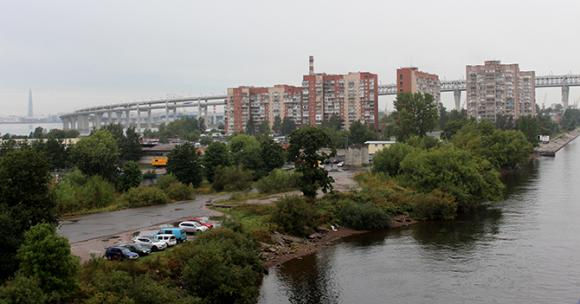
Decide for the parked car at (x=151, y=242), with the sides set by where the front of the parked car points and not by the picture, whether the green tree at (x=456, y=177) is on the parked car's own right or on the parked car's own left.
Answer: on the parked car's own left

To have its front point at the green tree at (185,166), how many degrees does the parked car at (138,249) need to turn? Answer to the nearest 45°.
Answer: approximately 135° to its left

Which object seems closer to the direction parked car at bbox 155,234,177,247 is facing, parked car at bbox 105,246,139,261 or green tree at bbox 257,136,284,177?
the parked car

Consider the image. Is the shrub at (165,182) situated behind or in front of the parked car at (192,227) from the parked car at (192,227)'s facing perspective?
behind

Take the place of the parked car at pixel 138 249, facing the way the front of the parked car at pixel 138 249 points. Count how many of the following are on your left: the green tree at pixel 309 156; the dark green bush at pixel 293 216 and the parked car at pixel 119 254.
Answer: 2

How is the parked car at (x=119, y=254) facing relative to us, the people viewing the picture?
facing the viewer and to the right of the viewer

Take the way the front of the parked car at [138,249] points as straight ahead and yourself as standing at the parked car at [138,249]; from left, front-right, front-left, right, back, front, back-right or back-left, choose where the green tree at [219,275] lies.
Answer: front

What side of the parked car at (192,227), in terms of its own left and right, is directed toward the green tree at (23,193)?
right

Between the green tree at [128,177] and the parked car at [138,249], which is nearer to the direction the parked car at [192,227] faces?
the parked car

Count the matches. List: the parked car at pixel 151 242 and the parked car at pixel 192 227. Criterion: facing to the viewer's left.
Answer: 0

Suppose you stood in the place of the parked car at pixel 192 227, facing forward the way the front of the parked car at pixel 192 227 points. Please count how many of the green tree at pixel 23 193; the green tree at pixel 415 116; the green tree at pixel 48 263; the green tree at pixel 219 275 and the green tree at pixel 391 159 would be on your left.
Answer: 2
